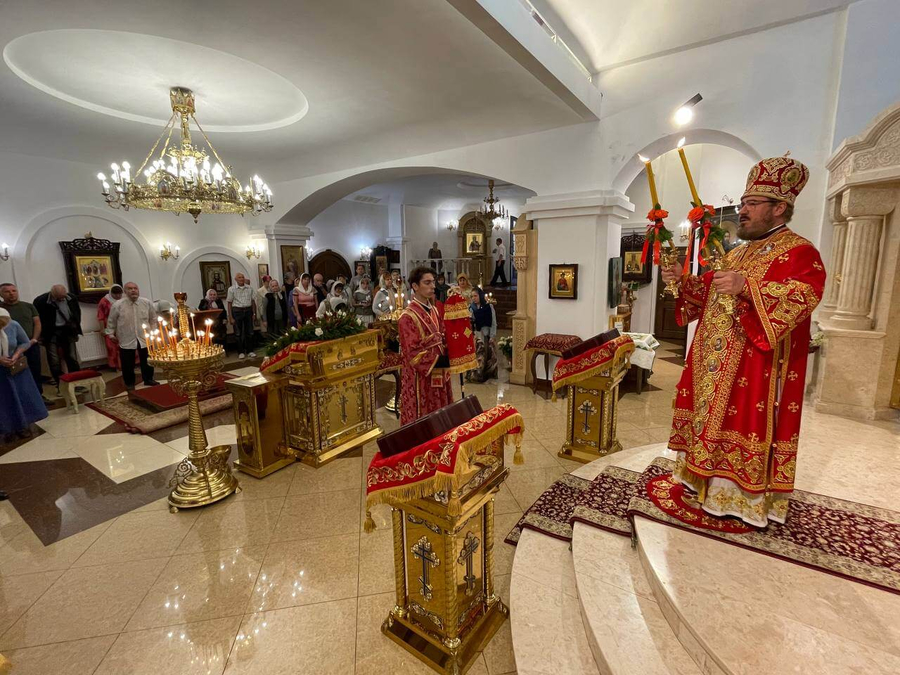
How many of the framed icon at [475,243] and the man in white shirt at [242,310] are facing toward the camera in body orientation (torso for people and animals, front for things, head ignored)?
2

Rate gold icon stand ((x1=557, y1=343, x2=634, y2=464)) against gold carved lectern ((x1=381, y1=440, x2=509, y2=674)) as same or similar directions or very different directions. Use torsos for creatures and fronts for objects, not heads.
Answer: same or similar directions

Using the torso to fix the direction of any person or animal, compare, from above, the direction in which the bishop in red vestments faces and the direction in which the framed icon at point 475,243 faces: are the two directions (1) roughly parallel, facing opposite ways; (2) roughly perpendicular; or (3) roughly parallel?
roughly perpendicular

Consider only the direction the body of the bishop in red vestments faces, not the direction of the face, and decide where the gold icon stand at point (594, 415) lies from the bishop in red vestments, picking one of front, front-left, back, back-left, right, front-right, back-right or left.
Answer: right

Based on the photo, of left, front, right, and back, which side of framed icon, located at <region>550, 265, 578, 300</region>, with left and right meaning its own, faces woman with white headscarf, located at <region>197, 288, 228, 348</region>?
right

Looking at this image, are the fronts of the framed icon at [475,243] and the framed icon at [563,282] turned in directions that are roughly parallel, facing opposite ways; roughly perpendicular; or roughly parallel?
roughly parallel

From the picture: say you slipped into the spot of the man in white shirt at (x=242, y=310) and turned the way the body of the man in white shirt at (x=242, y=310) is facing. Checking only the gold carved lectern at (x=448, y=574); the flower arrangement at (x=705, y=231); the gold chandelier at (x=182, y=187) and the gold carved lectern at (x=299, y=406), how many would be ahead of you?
4

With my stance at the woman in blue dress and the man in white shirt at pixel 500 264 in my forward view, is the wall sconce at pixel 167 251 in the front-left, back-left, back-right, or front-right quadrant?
front-left

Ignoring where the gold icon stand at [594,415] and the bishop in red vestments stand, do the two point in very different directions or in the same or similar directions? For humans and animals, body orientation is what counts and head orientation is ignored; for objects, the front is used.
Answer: same or similar directions

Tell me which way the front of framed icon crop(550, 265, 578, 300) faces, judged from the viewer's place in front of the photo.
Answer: facing the viewer

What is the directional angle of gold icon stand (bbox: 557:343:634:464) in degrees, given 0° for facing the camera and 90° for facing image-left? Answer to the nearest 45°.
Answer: approximately 45°

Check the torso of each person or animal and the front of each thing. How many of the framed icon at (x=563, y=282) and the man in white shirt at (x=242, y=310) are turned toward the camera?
2

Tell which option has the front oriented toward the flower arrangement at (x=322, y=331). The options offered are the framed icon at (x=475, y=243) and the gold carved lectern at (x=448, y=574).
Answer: the framed icon

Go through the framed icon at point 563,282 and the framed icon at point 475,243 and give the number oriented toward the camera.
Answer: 2

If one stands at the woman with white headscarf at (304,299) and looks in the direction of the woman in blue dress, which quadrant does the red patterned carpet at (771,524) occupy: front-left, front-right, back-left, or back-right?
front-left

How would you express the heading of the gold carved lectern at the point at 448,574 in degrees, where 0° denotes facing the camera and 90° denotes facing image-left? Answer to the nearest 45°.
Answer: approximately 45°

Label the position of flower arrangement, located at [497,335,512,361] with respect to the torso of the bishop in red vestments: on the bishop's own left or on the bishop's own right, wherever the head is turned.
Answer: on the bishop's own right

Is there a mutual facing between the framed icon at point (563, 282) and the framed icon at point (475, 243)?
no

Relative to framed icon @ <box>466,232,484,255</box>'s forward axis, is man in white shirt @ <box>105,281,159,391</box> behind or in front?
in front

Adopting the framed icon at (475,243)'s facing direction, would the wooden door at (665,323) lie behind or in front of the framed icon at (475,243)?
in front

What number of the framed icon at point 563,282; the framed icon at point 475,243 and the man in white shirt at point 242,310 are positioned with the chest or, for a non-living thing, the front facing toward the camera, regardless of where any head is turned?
3

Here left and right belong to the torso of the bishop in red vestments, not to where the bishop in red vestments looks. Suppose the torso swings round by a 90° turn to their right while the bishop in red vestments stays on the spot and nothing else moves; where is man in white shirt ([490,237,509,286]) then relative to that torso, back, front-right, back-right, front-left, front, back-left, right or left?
front
